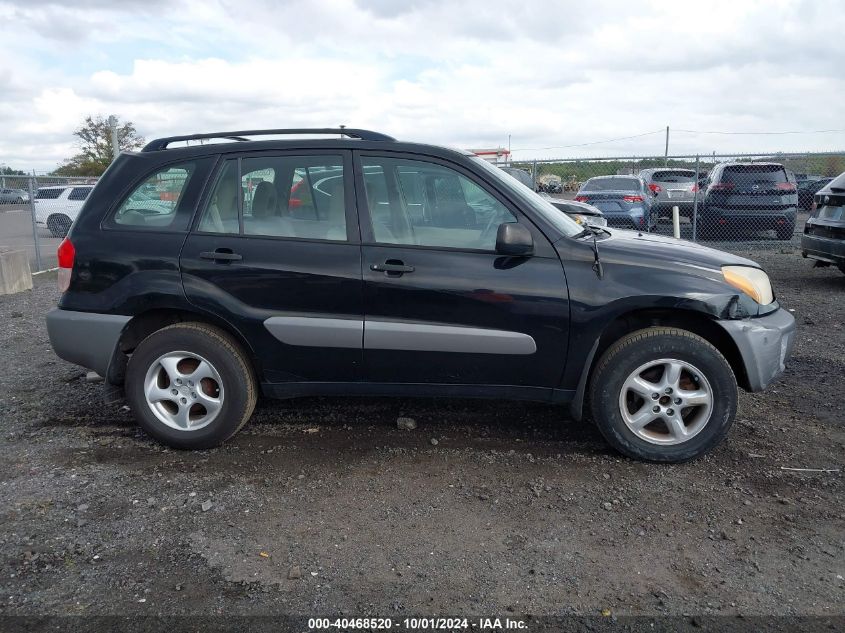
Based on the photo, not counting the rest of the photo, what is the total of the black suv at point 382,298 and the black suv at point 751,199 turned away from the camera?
1

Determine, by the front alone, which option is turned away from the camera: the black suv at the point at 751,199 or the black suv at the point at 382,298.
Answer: the black suv at the point at 751,199

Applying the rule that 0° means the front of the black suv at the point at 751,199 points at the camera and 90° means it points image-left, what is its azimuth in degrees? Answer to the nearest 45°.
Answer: approximately 180°

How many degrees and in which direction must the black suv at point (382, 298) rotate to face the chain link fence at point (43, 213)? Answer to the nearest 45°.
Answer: approximately 135° to its left

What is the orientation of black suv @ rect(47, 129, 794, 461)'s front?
to the viewer's right

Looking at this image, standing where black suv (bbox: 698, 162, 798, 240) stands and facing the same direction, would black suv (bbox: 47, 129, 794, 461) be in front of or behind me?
behind

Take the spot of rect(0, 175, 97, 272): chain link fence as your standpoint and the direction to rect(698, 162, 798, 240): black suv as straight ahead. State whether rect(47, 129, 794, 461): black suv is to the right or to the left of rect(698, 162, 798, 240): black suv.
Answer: right

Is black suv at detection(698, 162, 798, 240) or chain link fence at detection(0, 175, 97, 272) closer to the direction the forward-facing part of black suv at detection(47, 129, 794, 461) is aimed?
the black suv

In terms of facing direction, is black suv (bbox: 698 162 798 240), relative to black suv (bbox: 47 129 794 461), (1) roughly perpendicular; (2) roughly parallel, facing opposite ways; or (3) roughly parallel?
roughly perpendicular
